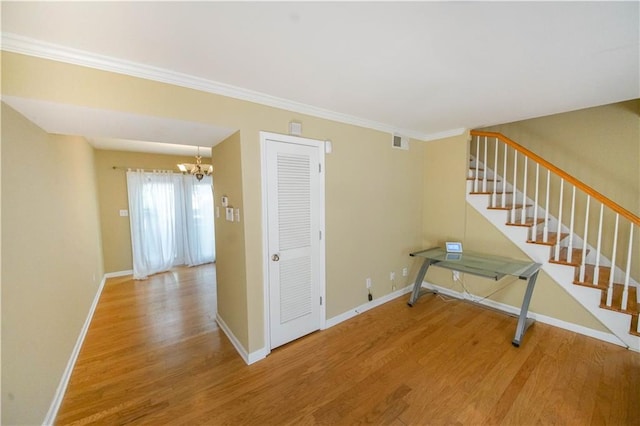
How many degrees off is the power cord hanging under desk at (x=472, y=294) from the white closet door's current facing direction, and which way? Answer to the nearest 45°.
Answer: approximately 45° to its left

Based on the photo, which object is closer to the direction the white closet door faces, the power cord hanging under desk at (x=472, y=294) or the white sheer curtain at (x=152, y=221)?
the power cord hanging under desk

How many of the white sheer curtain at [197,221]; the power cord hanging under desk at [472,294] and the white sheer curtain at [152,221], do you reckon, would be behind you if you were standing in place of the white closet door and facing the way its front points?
2

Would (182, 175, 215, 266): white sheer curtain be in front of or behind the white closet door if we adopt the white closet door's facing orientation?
behind

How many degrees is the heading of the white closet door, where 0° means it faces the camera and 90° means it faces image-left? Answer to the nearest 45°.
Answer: approximately 315°

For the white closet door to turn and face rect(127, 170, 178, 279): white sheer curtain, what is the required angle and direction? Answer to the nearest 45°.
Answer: approximately 180°

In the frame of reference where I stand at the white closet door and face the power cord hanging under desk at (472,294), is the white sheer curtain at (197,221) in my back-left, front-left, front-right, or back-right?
back-left
